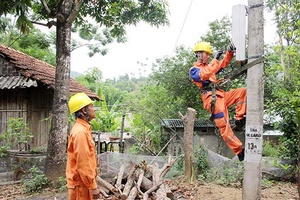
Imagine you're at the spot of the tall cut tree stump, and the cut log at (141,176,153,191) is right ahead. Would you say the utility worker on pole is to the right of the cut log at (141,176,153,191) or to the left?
left

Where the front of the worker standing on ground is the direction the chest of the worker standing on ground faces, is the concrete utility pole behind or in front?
in front

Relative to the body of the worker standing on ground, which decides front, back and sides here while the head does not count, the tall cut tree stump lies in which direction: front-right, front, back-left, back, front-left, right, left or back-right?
front-left

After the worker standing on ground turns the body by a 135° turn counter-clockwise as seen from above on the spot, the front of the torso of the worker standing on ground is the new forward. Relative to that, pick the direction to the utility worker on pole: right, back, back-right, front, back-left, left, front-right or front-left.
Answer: back-right

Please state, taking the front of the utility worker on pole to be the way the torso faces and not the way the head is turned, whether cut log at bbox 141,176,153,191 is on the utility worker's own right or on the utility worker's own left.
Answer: on the utility worker's own left

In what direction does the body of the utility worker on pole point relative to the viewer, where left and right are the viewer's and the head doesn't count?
facing to the right of the viewer

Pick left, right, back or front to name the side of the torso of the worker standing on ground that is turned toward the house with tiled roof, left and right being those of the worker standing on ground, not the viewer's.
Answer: left

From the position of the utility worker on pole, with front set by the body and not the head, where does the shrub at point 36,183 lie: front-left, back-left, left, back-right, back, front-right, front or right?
back-left
